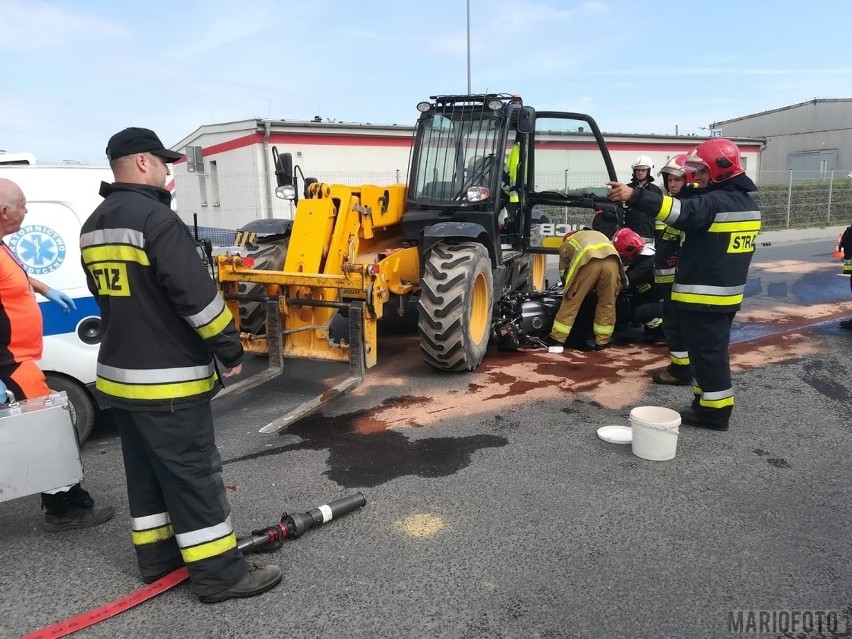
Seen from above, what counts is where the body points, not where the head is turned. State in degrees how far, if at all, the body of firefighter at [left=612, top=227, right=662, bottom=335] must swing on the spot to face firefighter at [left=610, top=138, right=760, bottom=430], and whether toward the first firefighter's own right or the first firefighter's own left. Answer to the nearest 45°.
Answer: approximately 90° to the first firefighter's own left

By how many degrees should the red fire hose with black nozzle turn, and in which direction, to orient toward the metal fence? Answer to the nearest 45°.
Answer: approximately 45° to its left

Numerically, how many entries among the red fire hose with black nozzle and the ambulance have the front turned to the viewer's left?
1

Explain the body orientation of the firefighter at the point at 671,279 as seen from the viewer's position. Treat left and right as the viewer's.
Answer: facing to the left of the viewer

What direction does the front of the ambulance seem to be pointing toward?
to the viewer's left

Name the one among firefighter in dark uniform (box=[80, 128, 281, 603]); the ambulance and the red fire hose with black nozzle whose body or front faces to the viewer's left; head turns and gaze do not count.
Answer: the ambulance

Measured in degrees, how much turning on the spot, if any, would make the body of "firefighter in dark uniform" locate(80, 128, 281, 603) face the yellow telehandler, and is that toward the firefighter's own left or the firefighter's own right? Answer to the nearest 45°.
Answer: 0° — they already face it

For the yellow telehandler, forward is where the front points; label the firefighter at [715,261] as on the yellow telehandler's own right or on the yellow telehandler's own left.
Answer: on the yellow telehandler's own left

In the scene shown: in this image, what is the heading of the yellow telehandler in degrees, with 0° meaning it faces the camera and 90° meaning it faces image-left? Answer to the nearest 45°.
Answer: approximately 45°

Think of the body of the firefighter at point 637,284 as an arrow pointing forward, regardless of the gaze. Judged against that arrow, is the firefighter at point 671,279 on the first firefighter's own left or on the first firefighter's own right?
on the first firefighter's own left

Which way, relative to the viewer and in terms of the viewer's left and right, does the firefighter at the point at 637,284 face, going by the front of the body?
facing to the left of the viewer
